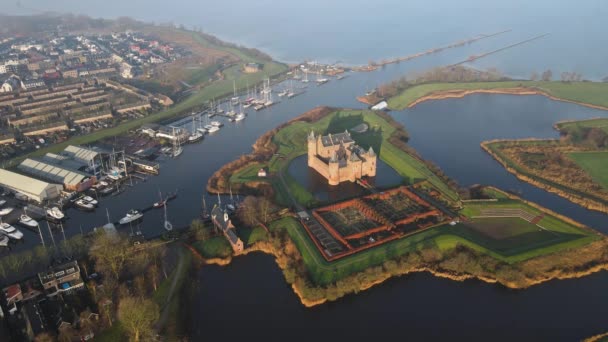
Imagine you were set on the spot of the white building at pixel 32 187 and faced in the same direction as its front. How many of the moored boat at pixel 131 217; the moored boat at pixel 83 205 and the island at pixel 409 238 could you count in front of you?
3

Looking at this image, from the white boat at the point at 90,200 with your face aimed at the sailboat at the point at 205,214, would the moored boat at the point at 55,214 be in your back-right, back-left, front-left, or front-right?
back-right

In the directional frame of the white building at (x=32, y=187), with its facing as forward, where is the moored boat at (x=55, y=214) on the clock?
The moored boat is roughly at 1 o'clock from the white building.

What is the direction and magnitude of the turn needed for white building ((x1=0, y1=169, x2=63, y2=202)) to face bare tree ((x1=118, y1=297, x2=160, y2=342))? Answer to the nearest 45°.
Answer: approximately 45° to its right

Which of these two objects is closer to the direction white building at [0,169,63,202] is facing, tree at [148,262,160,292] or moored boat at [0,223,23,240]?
the tree

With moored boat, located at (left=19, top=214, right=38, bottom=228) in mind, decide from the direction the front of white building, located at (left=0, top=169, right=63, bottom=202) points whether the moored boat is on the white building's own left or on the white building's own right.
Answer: on the white building's own right

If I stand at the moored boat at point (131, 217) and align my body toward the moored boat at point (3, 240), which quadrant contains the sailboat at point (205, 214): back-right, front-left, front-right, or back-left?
back-left

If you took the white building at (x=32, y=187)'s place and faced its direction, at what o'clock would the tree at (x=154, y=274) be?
The tree is roughly at 1 o'clock from the white building.

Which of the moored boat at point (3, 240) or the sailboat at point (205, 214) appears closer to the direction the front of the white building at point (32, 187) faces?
the sailboat

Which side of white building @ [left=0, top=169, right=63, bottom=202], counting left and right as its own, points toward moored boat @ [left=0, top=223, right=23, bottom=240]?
right

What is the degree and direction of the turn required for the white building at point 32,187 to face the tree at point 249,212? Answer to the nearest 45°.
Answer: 0° — it already faces it

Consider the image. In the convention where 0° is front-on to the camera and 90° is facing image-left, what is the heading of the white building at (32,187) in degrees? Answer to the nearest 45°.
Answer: approximately 315°

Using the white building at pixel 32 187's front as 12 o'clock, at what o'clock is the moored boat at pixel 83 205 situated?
The moored boat is roughly at 12 o'clock from the white building.

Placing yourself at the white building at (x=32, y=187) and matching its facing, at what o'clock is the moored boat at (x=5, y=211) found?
The moored boat is roughly at 3 o'clock from the white building.
